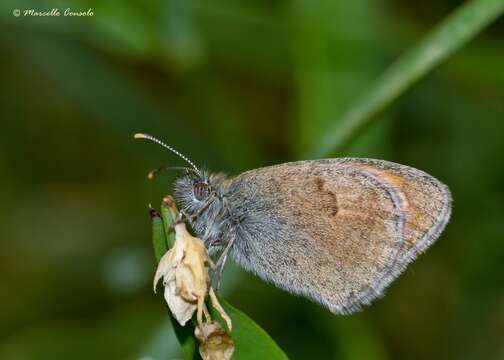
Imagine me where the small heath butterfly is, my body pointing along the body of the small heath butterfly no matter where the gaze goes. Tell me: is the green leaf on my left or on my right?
on my left

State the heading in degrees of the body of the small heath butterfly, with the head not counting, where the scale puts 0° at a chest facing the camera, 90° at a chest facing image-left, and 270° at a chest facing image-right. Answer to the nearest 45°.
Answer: approximately 90°

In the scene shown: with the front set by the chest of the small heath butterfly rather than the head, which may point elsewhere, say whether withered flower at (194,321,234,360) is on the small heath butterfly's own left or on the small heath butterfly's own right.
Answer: on the small heath butterfly's own left

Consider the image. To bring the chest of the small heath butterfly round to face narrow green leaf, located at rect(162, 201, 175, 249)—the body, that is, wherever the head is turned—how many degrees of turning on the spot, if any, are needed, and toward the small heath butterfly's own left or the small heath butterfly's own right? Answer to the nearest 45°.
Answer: approximately 45° to the small heath butterfly's own left
